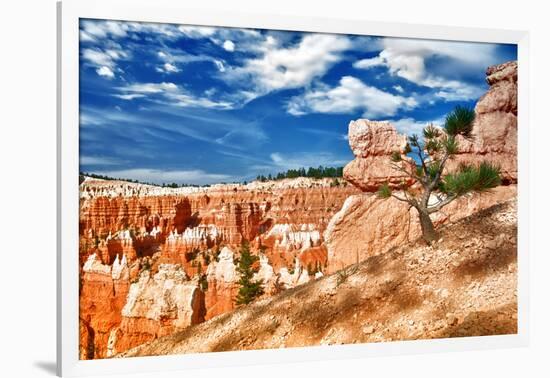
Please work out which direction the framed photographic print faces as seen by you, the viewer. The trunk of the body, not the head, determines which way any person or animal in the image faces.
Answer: facing the viewer and to the right of the viewer
